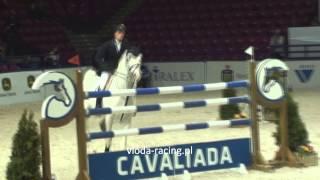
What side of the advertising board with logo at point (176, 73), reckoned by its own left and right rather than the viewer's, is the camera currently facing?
front

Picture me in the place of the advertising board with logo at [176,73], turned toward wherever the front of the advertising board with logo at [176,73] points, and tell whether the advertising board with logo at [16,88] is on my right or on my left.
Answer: on my right

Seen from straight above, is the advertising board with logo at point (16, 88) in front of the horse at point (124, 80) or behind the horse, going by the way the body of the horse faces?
behind

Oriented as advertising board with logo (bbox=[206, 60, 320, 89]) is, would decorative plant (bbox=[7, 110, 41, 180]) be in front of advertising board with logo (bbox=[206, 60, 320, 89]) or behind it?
in front

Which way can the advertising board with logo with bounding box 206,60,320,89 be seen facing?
toward the camera

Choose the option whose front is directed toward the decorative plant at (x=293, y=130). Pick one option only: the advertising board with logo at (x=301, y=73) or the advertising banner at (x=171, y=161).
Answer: the advertising board with logo

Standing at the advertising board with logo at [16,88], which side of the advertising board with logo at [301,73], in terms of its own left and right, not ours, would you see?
right

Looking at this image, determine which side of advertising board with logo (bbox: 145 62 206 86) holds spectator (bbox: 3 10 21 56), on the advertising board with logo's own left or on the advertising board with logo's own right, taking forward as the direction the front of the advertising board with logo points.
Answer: on the advertising board with logo's own right

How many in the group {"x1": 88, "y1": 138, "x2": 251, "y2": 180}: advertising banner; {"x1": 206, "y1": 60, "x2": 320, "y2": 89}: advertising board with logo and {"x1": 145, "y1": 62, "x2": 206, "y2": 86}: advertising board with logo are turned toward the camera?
3

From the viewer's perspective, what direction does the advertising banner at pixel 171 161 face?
toward the camera

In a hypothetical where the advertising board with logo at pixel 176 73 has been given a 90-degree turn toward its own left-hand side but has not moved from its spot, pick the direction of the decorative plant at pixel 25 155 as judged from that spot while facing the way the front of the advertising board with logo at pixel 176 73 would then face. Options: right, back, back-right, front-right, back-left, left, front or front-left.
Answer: right
